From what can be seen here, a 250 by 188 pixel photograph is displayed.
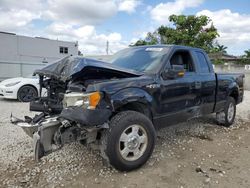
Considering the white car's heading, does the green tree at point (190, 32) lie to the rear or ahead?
to the rear

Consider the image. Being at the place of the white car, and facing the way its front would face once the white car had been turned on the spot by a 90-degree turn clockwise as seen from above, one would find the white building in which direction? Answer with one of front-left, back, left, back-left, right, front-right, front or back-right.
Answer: front-right

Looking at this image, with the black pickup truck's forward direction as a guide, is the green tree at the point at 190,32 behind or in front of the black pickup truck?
behind

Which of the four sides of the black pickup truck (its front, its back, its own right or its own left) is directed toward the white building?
right

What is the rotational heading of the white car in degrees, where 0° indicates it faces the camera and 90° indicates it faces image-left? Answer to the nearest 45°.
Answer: approximately 45°

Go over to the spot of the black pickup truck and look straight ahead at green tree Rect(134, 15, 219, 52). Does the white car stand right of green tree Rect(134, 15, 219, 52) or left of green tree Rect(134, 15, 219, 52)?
left

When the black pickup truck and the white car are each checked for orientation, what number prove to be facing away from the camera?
0
